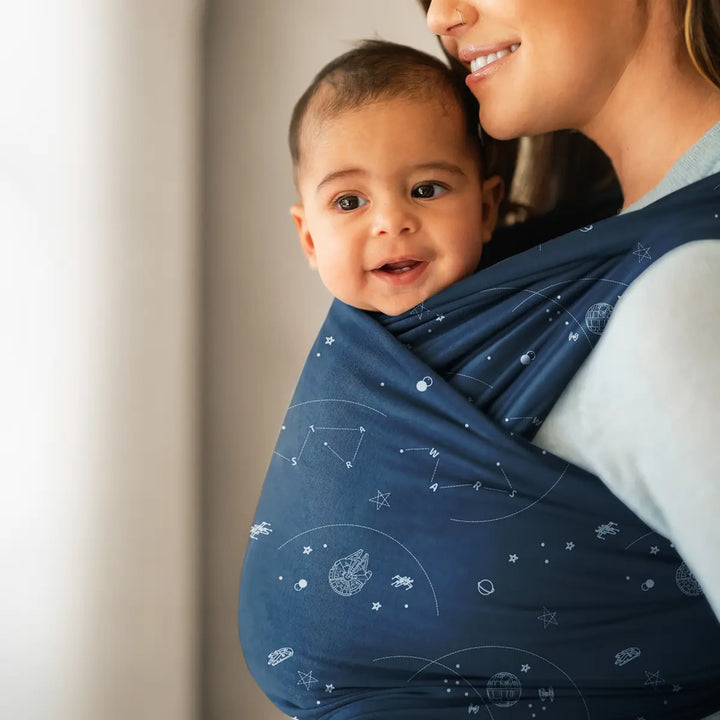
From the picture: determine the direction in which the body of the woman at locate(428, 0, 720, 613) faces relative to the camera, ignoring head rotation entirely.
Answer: to the viewer's left
